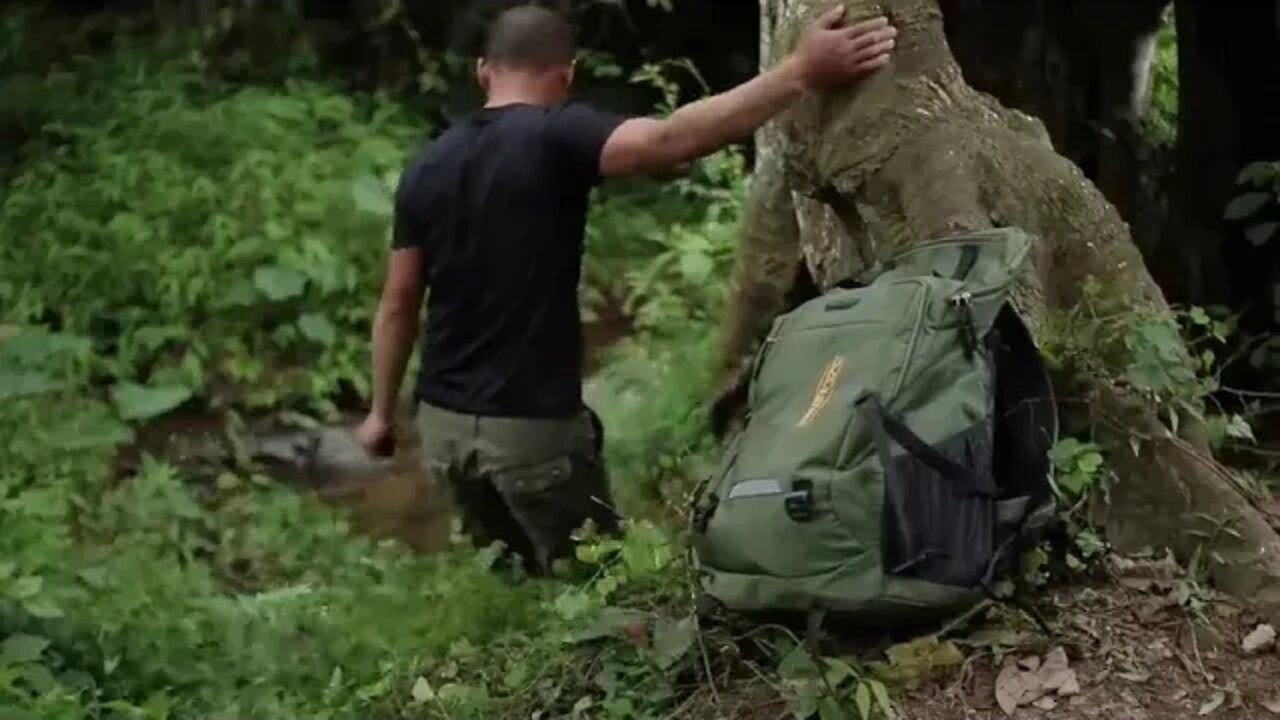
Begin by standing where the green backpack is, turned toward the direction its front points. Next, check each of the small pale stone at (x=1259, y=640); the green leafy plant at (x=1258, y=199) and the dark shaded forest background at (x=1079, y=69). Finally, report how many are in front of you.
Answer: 0

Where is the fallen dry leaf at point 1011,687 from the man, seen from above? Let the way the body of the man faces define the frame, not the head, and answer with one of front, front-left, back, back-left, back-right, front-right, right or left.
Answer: back-right

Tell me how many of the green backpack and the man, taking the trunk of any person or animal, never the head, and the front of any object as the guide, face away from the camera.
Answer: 1

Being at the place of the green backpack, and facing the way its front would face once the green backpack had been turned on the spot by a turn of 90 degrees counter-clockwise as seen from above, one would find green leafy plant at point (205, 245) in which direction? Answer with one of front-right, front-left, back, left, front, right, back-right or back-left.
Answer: back

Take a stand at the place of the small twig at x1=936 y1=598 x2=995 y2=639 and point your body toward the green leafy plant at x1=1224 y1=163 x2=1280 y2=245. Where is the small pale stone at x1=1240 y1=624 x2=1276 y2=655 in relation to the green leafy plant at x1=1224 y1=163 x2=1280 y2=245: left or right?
right

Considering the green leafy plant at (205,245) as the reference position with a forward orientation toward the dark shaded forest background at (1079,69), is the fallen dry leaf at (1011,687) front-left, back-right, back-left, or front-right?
front-right

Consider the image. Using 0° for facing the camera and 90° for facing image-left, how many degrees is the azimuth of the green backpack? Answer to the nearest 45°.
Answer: approximately 45°

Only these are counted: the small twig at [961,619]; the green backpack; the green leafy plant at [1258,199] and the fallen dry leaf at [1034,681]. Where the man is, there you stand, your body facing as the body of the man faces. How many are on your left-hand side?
0

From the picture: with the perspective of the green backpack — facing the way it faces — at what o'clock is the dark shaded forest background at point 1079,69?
The dark shaded forest background is roughly at 5 o'clock from the green backpack.

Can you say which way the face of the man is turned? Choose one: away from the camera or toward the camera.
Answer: away from the camera

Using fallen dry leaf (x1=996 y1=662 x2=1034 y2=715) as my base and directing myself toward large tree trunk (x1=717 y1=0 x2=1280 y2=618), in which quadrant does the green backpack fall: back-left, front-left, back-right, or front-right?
front-left

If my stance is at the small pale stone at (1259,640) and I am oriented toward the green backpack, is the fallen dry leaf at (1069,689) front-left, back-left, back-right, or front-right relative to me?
front-left

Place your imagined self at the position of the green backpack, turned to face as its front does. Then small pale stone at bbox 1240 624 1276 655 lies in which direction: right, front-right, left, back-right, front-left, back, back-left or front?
back-left

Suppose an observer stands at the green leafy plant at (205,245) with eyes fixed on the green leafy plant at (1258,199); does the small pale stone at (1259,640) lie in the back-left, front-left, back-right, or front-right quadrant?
front-right

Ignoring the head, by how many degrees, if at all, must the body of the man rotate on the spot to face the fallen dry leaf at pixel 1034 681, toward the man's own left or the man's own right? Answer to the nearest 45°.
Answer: approximately 135° to the man's own right

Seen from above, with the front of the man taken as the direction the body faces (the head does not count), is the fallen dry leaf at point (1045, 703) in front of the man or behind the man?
behind

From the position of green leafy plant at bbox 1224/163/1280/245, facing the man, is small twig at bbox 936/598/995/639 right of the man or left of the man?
left

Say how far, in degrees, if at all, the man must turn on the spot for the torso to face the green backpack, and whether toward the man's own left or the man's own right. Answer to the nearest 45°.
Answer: approximately 135° to the man's own right

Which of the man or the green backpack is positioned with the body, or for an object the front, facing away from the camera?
the man

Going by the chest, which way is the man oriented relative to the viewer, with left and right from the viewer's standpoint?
facing away from the viewer
